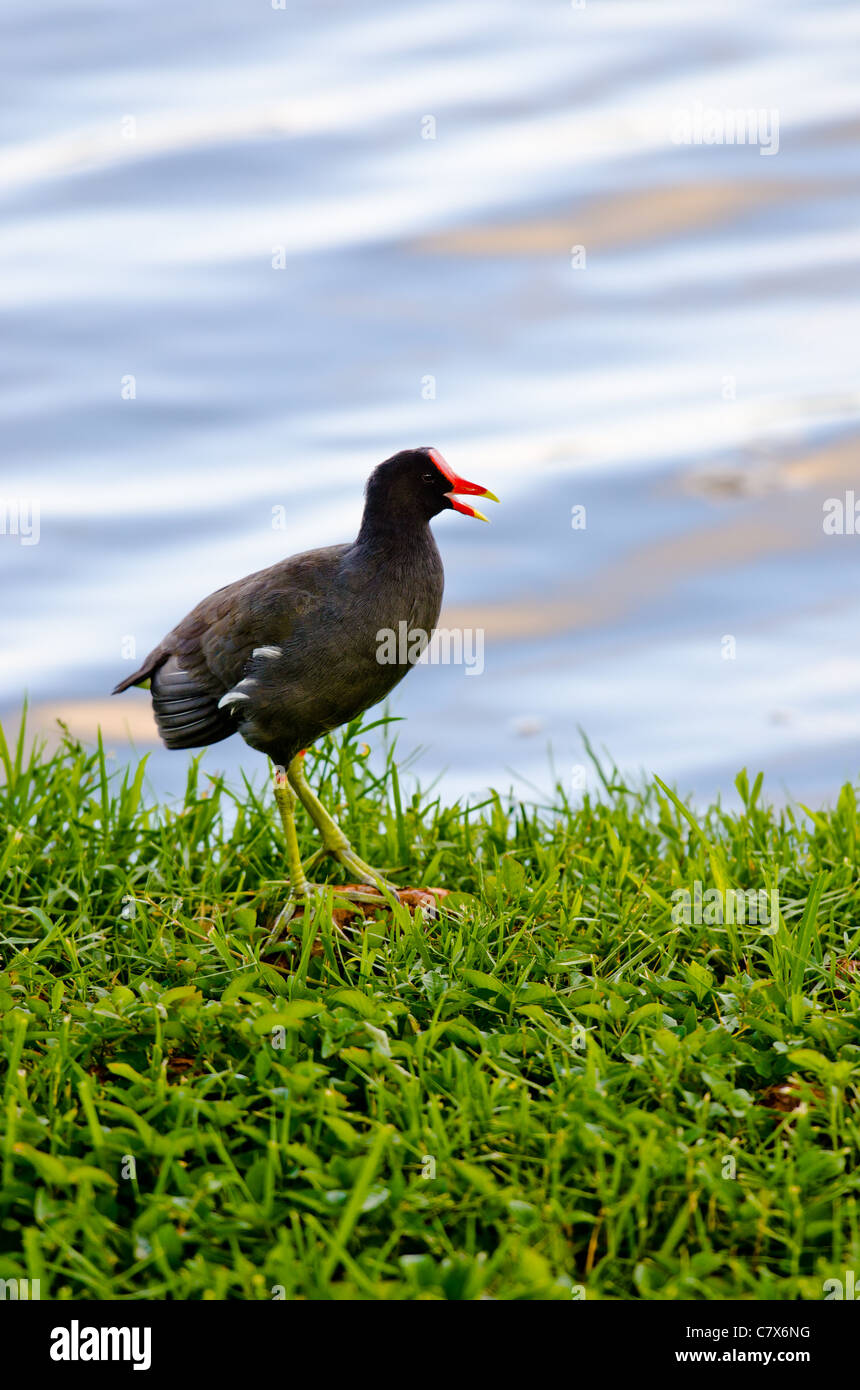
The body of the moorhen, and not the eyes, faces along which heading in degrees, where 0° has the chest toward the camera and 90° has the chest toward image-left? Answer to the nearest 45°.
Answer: approximately 270°
